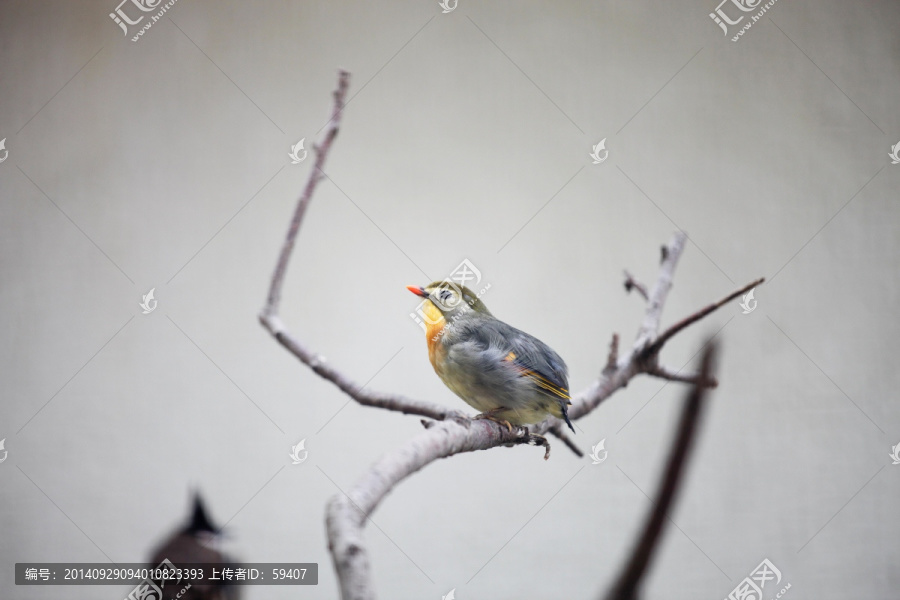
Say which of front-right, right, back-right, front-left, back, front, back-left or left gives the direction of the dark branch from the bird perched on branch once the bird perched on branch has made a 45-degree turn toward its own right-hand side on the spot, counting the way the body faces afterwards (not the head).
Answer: back-left

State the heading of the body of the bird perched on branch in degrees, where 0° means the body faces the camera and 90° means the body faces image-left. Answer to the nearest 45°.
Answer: approximately 90°
